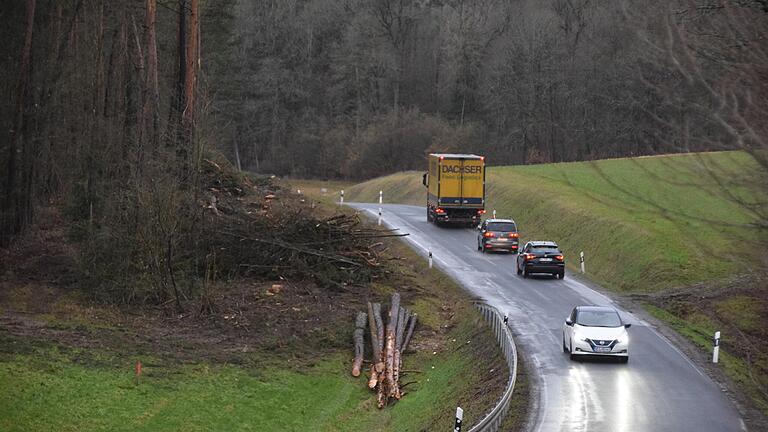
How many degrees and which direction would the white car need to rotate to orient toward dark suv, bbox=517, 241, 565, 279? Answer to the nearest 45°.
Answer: approximately 180°

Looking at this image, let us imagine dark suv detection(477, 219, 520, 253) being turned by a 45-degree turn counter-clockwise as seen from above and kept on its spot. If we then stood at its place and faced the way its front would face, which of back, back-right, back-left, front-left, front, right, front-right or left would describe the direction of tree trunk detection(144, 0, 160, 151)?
left

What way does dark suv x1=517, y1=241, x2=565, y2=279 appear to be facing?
away from the camera

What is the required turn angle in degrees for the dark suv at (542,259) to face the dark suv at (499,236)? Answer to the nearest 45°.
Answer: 0° — it already faces it

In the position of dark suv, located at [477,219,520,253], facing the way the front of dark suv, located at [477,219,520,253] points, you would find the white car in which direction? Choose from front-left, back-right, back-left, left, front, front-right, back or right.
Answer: back

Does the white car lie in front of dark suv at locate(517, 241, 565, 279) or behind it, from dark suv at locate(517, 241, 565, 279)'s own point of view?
behind

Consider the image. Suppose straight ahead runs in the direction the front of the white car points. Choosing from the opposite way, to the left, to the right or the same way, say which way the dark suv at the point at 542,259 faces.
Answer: the opposite way

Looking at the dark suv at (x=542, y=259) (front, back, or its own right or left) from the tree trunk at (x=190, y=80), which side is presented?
left

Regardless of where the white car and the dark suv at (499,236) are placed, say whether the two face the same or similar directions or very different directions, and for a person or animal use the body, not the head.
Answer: very different directions

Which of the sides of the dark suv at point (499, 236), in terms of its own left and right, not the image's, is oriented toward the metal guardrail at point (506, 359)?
back

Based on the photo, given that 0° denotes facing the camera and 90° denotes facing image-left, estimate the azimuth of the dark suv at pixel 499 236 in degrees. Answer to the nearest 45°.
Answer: approximately 180°

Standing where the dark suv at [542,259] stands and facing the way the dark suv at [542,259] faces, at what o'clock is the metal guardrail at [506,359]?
The metal guardrail is roughly at 6 o'clock from the dark suv.
